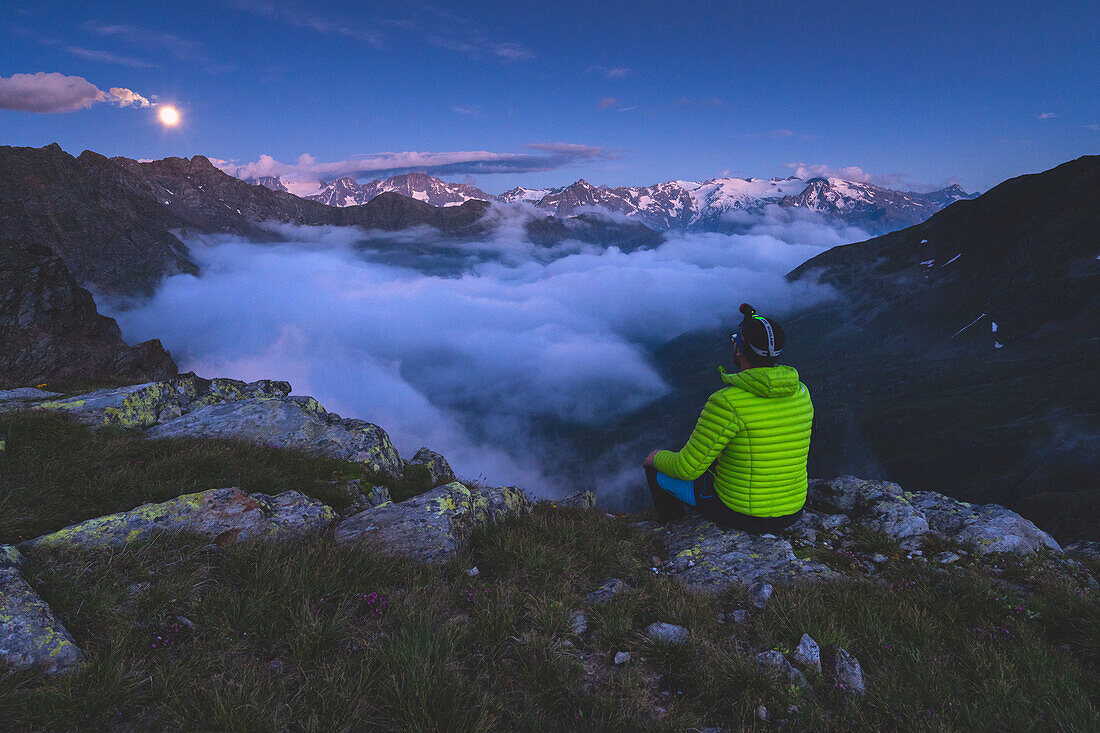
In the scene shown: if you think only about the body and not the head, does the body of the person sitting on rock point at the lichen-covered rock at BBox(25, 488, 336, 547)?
no

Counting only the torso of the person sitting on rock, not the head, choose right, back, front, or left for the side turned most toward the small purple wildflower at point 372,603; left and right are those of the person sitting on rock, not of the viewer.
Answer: left

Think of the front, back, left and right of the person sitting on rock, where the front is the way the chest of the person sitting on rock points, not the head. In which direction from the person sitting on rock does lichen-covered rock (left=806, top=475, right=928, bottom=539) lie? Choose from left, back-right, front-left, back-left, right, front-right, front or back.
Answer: right

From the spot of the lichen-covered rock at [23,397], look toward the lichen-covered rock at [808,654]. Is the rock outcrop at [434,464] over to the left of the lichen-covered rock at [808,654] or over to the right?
left

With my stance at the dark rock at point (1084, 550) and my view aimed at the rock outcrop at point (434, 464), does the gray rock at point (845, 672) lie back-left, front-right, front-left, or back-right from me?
front-left

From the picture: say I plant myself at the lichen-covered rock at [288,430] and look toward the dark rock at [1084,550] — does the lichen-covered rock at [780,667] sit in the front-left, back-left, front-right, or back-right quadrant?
front-right

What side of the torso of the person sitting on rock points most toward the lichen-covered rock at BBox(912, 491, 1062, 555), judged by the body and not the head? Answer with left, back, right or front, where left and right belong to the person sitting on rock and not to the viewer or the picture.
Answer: right

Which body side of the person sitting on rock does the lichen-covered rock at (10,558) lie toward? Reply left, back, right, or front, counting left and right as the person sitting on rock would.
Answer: left

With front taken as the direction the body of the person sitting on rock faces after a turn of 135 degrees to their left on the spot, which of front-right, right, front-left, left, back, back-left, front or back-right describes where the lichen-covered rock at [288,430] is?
right

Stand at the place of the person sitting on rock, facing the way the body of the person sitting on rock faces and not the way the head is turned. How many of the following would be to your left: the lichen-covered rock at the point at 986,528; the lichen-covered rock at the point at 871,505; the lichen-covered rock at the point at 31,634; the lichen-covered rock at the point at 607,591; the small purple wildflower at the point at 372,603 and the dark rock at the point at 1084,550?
3

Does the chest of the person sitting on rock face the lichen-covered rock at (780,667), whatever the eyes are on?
no

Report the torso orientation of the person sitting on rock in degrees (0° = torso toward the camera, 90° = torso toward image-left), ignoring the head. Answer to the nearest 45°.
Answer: approximately 135°

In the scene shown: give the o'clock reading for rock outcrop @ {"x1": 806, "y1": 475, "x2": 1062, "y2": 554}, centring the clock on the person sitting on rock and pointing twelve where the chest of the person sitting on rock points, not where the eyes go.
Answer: The rock outcrop is roughly at 3 o'clock from the person sitting on rock.

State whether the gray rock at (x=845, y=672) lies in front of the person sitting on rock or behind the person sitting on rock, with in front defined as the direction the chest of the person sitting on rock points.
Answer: behind

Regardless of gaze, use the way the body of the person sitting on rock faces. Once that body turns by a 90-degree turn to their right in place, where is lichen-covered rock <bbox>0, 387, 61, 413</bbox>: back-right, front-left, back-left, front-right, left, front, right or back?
back-left

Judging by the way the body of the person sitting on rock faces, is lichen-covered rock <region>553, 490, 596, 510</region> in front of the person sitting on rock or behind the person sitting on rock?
in front

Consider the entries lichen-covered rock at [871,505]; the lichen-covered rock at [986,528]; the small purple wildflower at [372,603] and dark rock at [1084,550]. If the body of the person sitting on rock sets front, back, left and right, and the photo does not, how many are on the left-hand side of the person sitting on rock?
1

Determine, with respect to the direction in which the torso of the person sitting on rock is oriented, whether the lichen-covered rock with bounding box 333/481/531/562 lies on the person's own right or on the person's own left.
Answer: on the person's own left

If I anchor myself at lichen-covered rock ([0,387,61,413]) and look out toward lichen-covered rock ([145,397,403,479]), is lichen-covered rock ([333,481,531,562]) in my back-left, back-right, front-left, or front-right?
front-right
